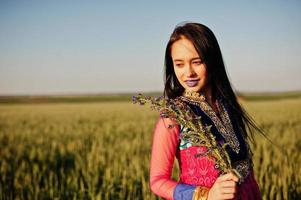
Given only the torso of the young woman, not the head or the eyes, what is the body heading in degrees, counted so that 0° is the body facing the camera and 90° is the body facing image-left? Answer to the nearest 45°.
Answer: approximately 315°
